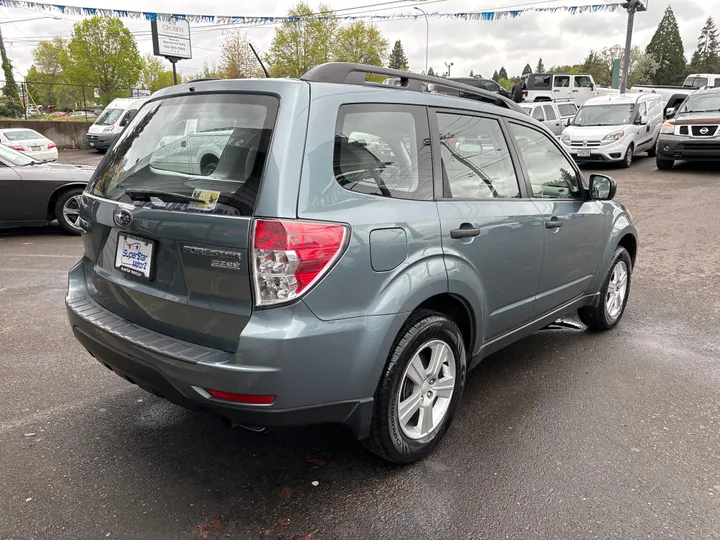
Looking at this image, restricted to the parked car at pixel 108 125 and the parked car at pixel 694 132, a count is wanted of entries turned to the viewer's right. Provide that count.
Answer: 0

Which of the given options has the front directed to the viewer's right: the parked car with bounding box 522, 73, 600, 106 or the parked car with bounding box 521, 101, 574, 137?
the parked car with bounding box 522, 73, 600, 106

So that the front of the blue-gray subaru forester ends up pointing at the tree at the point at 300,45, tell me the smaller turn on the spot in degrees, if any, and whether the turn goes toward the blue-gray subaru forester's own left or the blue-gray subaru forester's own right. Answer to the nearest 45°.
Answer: approximately 45° to the blue-gray subaru forester's own left

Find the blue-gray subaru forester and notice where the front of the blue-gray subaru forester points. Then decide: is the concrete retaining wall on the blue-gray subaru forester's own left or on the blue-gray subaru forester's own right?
on the blue-gray subaru forester's own left

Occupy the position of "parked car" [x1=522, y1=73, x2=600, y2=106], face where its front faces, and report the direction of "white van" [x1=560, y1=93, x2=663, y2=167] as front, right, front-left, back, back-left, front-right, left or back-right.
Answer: right

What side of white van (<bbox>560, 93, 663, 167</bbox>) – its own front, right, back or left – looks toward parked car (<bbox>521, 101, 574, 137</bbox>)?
right

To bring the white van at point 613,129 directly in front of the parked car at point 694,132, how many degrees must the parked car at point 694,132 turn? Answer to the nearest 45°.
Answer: approximately 90° to its right

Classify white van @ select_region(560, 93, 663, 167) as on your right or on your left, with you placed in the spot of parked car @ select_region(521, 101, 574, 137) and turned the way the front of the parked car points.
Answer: on your left

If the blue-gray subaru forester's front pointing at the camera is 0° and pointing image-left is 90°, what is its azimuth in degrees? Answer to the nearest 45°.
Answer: approximately 225°

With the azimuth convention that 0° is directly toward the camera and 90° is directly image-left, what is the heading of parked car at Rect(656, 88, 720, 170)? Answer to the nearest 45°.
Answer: approximately 45°

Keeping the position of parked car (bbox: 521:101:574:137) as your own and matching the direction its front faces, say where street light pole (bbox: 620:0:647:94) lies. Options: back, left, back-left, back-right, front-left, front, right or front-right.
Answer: back

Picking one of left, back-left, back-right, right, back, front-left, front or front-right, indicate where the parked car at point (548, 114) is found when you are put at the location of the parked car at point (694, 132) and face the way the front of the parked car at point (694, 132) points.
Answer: right
